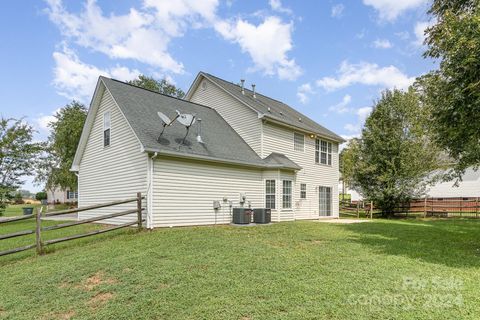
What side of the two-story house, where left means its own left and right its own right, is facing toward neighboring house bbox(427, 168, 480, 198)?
right

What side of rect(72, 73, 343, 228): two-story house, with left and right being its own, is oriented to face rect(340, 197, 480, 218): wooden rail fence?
right

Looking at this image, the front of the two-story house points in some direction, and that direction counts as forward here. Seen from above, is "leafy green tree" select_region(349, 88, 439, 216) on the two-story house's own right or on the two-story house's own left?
on the two-story house's own right

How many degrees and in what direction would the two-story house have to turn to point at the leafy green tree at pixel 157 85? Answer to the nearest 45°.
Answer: approximately 45° to its right

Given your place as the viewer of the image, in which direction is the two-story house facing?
facing away from the viewer and to the left of the viewer

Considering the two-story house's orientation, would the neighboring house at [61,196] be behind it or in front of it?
in front
